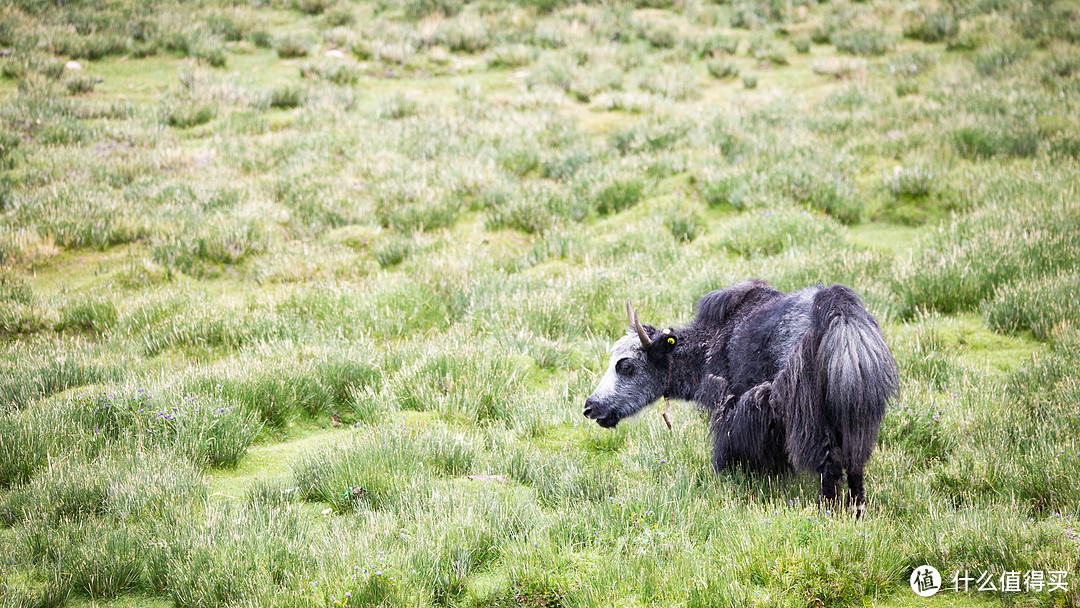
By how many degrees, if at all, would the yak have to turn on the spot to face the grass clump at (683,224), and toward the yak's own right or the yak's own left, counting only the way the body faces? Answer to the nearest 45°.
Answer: approximately 45° to the yak's own right

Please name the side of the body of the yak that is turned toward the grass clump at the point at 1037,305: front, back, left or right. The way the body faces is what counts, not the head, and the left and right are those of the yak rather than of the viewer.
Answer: right

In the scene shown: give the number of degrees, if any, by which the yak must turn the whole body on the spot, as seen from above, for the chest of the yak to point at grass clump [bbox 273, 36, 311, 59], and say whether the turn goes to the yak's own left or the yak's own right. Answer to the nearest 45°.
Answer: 0° — it already faces it

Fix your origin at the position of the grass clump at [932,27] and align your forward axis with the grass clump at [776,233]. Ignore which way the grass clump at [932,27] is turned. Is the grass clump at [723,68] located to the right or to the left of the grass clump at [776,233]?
right

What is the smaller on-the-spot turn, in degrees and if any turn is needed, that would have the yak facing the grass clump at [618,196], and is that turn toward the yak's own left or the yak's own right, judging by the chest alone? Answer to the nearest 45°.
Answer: approximately 45° to the yak's own right

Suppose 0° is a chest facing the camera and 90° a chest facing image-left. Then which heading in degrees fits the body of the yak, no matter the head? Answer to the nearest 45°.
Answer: approximately 135°

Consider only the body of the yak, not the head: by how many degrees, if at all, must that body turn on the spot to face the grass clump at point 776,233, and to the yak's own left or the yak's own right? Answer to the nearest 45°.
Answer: approximately 45° to the yak's own right

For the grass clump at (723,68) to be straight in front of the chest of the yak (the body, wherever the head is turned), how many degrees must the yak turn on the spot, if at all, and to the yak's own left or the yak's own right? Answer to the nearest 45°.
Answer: approximately 45° to the yak's own right

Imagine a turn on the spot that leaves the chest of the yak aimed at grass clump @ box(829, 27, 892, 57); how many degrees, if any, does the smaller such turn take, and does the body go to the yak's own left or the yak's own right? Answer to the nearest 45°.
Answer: approximately 45° to the yak's own right
